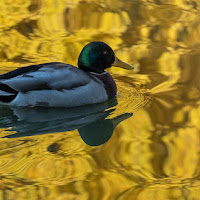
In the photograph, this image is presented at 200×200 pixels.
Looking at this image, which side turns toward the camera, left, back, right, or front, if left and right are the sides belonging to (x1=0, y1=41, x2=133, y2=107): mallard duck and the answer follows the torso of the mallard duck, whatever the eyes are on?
right
